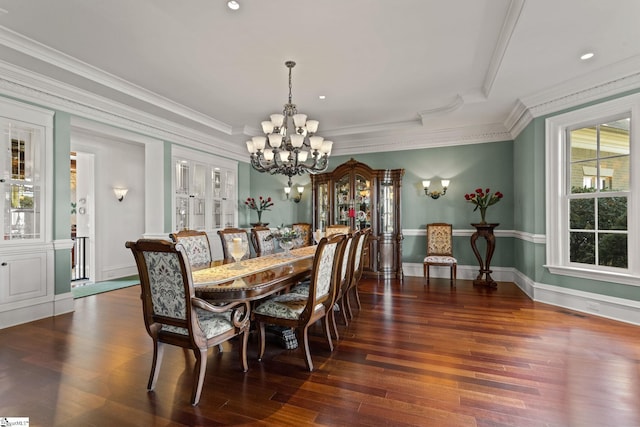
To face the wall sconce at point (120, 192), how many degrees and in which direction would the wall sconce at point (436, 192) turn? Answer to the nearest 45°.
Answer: approximately 90° to its right

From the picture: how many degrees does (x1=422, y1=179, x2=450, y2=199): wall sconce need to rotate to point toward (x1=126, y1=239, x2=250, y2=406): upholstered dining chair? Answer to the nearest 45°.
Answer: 0° — it already faces it

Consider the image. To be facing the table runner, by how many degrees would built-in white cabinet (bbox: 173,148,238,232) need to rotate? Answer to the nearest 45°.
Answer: approximately 45° to its right

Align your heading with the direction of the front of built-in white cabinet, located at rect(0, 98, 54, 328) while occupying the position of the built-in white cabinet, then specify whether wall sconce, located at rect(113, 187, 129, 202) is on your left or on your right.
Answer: on your left

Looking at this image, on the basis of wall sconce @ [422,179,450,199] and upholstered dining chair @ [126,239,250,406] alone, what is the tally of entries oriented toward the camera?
1

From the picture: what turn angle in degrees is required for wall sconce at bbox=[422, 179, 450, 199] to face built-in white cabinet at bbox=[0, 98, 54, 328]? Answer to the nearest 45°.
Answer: approximately 45° to its right

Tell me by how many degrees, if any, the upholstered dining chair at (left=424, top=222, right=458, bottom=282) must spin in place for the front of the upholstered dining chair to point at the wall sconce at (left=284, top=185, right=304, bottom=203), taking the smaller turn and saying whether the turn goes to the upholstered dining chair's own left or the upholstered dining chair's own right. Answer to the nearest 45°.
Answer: approximately 90° to the upholstered dining chair's own right

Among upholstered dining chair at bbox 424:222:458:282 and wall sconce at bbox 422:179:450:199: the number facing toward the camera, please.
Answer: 2

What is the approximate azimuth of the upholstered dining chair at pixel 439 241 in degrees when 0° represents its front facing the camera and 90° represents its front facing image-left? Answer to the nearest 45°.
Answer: approximately 0°

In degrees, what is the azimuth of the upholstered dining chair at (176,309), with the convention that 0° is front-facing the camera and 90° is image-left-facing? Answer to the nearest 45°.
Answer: approximately 225°

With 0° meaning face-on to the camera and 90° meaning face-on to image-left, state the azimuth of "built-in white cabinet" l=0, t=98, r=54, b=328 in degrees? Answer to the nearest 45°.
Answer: approximately 315°
